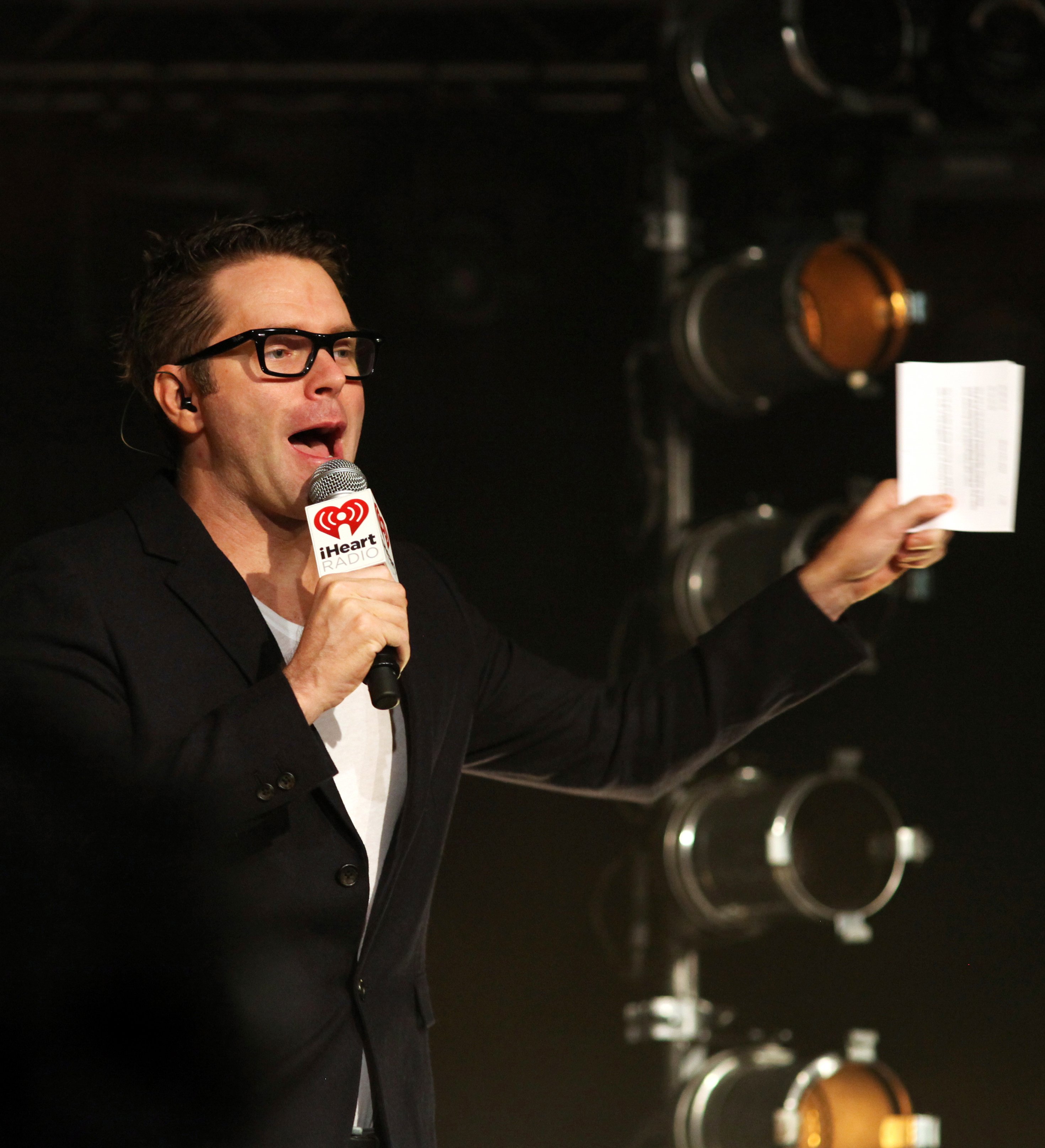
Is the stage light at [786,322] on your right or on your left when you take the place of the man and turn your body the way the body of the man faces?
on your left

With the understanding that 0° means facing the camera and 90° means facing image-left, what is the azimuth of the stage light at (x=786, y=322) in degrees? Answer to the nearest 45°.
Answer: approximately 315°

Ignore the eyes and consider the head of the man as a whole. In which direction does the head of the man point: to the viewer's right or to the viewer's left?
to the viewer's right

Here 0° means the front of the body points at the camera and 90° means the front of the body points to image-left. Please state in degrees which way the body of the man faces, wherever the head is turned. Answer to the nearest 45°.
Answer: approximately 315°

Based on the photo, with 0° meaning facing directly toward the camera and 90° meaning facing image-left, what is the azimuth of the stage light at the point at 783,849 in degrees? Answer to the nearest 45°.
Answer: approximately 315°
